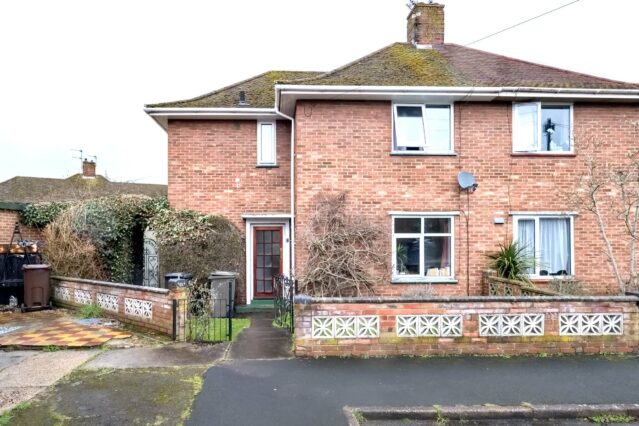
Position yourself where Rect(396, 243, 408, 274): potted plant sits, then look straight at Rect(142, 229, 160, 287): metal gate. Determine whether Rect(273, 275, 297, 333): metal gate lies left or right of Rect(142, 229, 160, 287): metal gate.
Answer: left

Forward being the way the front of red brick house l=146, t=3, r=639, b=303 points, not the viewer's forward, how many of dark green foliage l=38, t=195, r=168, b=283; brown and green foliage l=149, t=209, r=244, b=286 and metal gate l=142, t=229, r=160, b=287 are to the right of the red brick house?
3

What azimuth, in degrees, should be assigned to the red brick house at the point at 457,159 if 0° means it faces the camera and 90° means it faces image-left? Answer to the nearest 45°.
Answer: approximately 0°

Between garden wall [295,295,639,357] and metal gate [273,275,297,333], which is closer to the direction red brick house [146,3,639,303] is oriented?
the garden wall

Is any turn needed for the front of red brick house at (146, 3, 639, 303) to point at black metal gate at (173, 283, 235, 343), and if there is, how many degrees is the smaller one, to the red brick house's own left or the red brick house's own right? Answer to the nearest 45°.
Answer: approximately 45° to the red brick house's own right

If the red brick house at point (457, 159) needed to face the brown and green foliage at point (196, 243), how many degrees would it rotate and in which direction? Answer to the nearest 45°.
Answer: approximately 90° to its right

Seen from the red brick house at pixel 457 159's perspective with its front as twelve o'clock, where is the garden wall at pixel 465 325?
The garden wall is roughly at 12 o'clock from the red brick house.

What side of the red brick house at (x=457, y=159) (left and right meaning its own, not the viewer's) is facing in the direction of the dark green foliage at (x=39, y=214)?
right

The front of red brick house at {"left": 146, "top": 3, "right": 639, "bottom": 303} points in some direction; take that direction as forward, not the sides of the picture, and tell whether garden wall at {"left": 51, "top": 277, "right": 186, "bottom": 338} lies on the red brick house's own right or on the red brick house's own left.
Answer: on the red brick house's own right
